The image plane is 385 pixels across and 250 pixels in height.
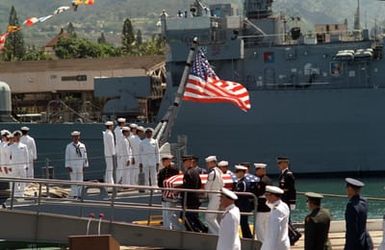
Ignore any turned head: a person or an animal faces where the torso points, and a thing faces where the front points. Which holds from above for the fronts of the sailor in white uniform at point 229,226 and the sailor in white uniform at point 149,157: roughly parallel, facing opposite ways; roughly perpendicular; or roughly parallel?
roughly perpendicular

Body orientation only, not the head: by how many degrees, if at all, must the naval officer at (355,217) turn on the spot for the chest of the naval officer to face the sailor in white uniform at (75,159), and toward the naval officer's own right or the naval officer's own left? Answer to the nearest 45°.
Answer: approximately 45° to the naval officer's own right

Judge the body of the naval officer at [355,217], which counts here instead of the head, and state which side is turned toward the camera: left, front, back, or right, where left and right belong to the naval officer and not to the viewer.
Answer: left
